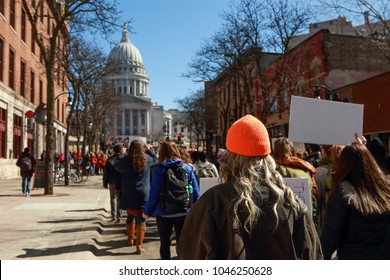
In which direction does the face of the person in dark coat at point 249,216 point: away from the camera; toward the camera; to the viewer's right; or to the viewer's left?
away from the camera

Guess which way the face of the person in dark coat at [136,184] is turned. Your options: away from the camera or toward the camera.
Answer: away from the camera

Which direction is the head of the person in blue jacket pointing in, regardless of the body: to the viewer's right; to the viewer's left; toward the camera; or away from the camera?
away from the camera

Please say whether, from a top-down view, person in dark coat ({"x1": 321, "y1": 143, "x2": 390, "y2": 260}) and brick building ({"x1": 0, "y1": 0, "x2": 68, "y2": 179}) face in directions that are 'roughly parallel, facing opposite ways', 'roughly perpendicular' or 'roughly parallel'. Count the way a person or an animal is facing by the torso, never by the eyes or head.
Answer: roughly perpendicular

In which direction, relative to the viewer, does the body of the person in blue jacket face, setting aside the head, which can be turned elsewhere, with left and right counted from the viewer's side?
facing away from the viewer

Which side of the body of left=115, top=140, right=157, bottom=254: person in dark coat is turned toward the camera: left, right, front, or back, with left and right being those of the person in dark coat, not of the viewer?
back

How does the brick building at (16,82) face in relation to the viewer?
to the viewer's right

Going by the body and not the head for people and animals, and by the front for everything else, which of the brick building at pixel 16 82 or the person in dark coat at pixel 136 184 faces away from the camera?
the person in dark coat

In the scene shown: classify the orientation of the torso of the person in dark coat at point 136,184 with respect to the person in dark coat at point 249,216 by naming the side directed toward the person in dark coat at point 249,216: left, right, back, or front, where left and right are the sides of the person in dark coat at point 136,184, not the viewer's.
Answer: back

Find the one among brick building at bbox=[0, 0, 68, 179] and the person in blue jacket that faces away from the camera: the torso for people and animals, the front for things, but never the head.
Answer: the person in blue jacket

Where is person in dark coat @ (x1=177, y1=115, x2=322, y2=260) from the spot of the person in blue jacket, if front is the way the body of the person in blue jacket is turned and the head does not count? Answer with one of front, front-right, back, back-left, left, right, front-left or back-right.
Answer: back

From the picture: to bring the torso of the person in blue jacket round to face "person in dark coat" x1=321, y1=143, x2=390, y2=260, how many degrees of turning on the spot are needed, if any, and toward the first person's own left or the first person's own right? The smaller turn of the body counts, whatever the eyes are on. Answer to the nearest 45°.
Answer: approximately 135° to the first person's own right

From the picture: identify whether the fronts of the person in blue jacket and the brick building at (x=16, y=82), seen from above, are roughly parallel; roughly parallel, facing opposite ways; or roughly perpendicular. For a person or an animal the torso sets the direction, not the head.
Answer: roughly perpendicular

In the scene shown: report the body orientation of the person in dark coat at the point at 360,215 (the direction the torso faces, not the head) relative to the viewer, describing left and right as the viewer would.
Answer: facing away from the viewer and to the left of the viewer
